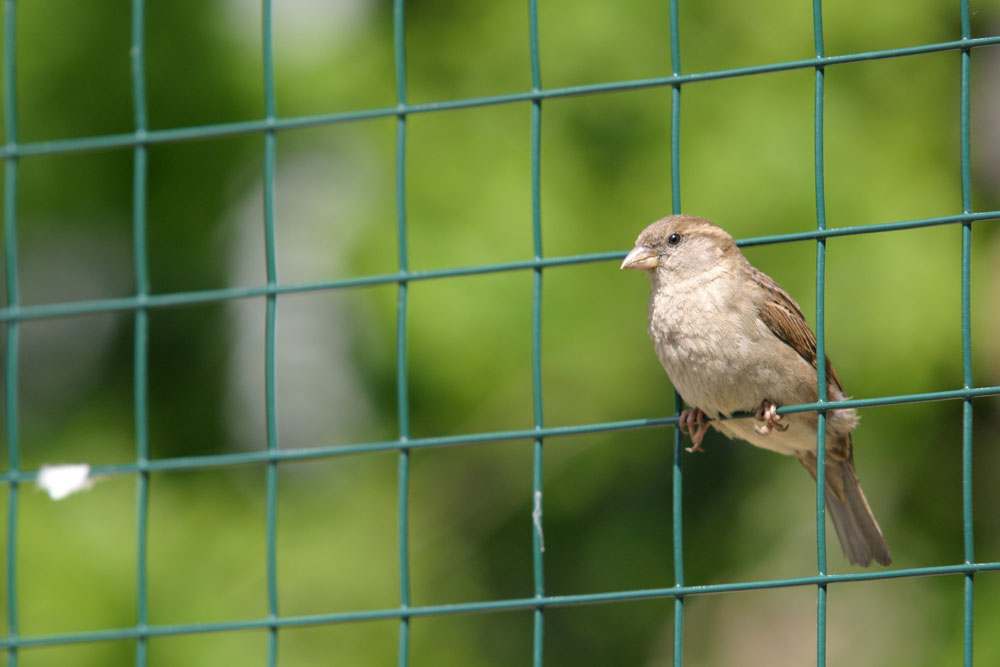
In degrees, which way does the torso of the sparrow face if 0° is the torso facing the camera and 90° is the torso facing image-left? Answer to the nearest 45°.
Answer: approximately 45°
